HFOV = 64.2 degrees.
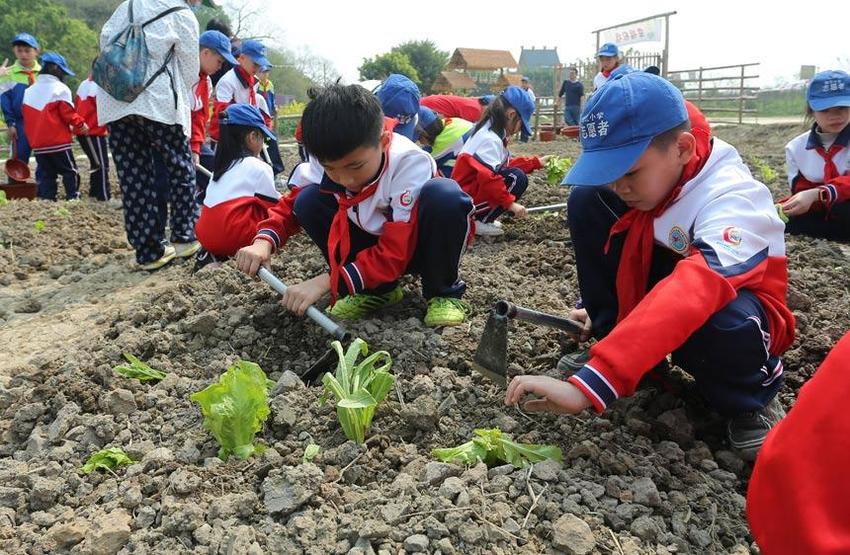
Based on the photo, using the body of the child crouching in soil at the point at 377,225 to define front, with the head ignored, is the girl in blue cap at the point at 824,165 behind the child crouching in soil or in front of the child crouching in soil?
behind

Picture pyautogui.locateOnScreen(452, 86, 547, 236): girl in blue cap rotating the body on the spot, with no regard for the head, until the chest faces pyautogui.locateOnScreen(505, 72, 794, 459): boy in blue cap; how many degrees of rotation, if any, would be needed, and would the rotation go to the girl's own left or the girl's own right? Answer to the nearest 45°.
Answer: approximately 90° to the girl's own right

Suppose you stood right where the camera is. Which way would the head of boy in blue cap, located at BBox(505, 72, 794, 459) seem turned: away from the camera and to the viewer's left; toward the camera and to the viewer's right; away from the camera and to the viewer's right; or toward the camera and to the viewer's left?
toward the camera and to the viewer's left

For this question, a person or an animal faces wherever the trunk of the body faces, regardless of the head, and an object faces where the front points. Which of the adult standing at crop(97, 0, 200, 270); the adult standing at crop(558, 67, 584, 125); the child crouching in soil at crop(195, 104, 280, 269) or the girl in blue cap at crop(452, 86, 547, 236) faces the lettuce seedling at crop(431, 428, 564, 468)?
the adult standing at crop(558, 67, 584, 125)

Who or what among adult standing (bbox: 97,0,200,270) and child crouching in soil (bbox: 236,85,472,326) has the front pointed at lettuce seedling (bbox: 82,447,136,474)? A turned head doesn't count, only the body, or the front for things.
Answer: the child crouching in soil

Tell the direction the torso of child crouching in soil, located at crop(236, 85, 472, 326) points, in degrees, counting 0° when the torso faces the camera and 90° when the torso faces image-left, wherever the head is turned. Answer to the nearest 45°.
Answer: approximately 45°

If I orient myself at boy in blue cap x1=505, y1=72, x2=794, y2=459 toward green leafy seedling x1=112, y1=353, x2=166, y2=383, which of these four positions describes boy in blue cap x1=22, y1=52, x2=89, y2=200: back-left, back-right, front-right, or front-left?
front-right

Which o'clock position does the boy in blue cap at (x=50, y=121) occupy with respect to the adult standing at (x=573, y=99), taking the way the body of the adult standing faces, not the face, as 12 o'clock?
The boy in blue cap is roughly at 1 o'clock from the adult standing.

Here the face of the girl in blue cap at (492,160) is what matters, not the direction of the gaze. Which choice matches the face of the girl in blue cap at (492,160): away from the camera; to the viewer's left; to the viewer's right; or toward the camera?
to the viewer's right

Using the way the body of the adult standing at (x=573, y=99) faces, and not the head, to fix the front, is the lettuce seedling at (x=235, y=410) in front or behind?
in front

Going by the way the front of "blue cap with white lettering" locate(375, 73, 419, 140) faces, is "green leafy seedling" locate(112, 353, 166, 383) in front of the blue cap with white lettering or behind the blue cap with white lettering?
in front

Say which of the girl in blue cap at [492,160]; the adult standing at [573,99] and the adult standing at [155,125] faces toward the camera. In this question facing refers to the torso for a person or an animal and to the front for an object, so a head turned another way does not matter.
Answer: the adult standing at [573,99]

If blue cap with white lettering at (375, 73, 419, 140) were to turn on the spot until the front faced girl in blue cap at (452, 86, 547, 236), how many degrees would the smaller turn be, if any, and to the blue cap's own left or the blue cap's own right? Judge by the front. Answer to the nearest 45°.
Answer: approximately 135° to the blue cap's own left

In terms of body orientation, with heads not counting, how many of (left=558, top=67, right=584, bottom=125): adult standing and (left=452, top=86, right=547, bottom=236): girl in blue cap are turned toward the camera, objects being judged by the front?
1

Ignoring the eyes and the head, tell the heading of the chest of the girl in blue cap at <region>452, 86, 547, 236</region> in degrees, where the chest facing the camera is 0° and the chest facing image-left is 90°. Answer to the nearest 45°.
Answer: approximately 270°

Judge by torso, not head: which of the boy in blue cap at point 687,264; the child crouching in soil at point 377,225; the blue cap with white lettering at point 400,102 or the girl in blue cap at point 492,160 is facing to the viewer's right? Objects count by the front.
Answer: the girl in blue cap at point 492,160

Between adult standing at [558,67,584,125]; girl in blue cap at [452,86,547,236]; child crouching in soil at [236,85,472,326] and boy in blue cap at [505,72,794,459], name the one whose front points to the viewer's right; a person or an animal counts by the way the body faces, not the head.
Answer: girl in blue cap at [452,86,547,236]

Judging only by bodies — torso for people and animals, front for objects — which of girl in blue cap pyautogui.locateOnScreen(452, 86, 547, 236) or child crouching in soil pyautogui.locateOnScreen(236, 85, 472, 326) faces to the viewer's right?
the girl in blue cap

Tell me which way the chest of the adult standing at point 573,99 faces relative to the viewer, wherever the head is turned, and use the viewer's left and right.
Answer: facing the viewer
